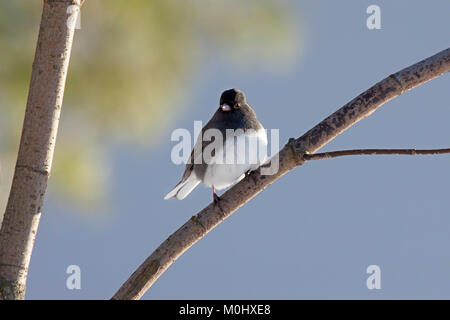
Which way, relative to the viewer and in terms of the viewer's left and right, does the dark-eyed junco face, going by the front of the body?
facing the viewer and to the right of the viewer

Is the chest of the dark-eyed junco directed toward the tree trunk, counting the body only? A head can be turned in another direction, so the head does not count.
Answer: no
